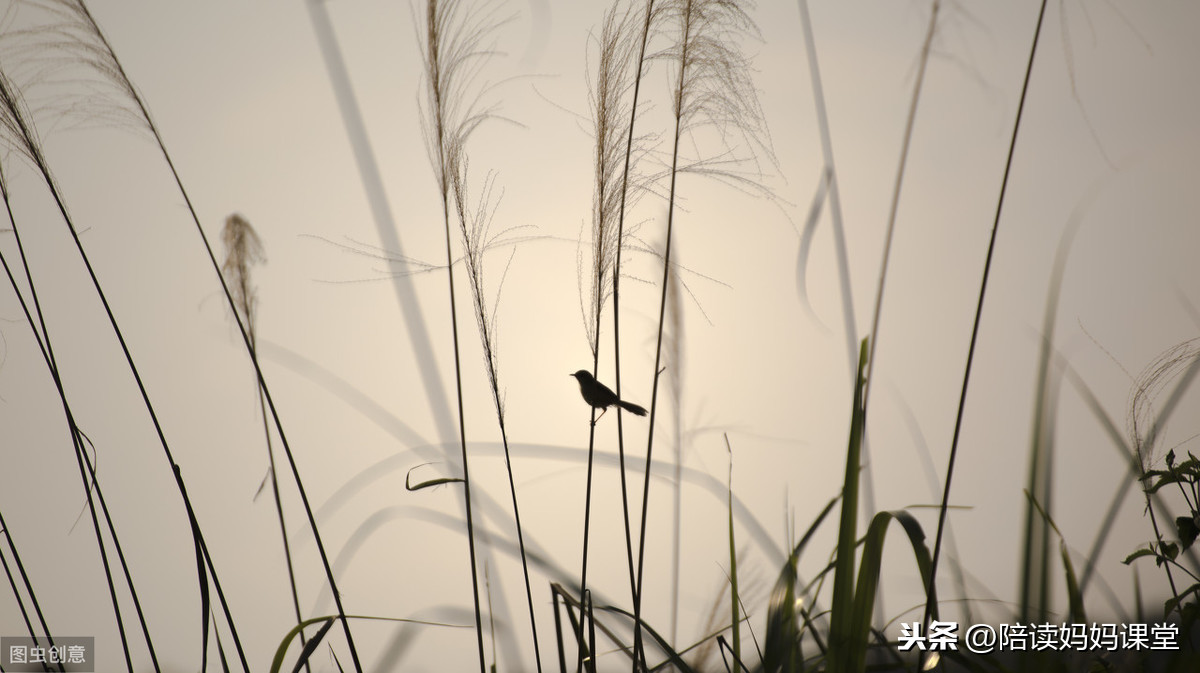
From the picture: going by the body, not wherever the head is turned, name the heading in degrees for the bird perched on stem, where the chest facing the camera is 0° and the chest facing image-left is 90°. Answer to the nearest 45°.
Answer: approximately 90°
